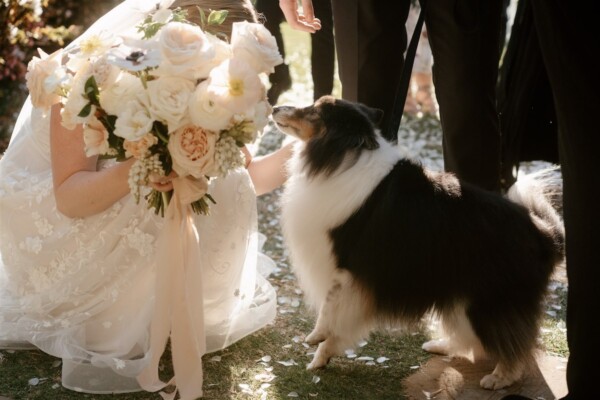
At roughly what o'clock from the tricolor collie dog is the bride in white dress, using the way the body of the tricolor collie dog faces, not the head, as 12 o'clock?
The bride in white dress is roughly at 12 o'clock from the tricolor collie dog.

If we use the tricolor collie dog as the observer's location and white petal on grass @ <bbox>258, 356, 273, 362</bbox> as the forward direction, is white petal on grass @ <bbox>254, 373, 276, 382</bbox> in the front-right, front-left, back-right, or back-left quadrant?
front-left

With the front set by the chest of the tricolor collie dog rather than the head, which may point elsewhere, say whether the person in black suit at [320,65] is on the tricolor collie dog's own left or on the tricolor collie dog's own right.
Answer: on the tricolor collie dog's own right

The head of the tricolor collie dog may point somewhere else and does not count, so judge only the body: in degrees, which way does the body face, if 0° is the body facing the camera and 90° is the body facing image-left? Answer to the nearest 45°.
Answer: approximately 90°

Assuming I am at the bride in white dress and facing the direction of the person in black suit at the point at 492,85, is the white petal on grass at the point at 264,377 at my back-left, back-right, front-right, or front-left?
front-right
